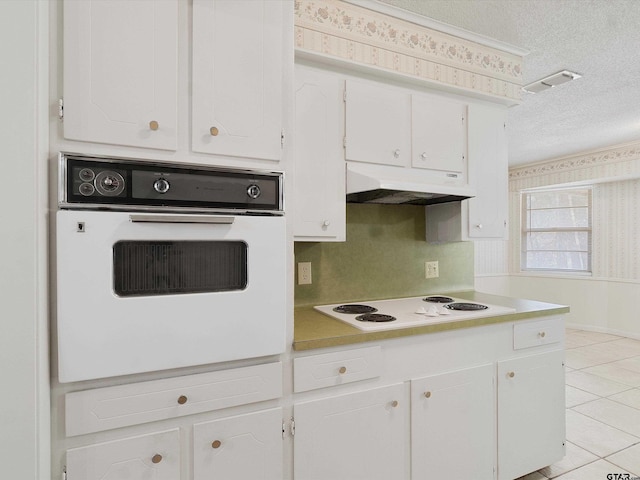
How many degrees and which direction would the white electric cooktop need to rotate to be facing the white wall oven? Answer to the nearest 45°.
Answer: approximately 90° to its right

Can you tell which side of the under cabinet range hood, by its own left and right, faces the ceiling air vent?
left

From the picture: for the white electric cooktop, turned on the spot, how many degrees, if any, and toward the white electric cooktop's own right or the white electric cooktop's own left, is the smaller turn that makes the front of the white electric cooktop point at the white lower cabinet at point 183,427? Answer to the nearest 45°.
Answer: approximately 90° to the white electric cooktop's own right

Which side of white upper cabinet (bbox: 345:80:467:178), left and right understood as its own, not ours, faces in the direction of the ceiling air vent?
left

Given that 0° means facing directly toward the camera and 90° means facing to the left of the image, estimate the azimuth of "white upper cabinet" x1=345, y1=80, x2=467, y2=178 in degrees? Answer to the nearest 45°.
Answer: approximately 315°

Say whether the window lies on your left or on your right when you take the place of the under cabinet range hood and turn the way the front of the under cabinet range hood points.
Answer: on your left

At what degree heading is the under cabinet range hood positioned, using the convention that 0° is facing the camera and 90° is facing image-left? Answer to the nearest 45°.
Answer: approximately 315°

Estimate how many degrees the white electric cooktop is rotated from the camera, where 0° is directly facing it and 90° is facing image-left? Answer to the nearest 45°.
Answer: approximately 315°
